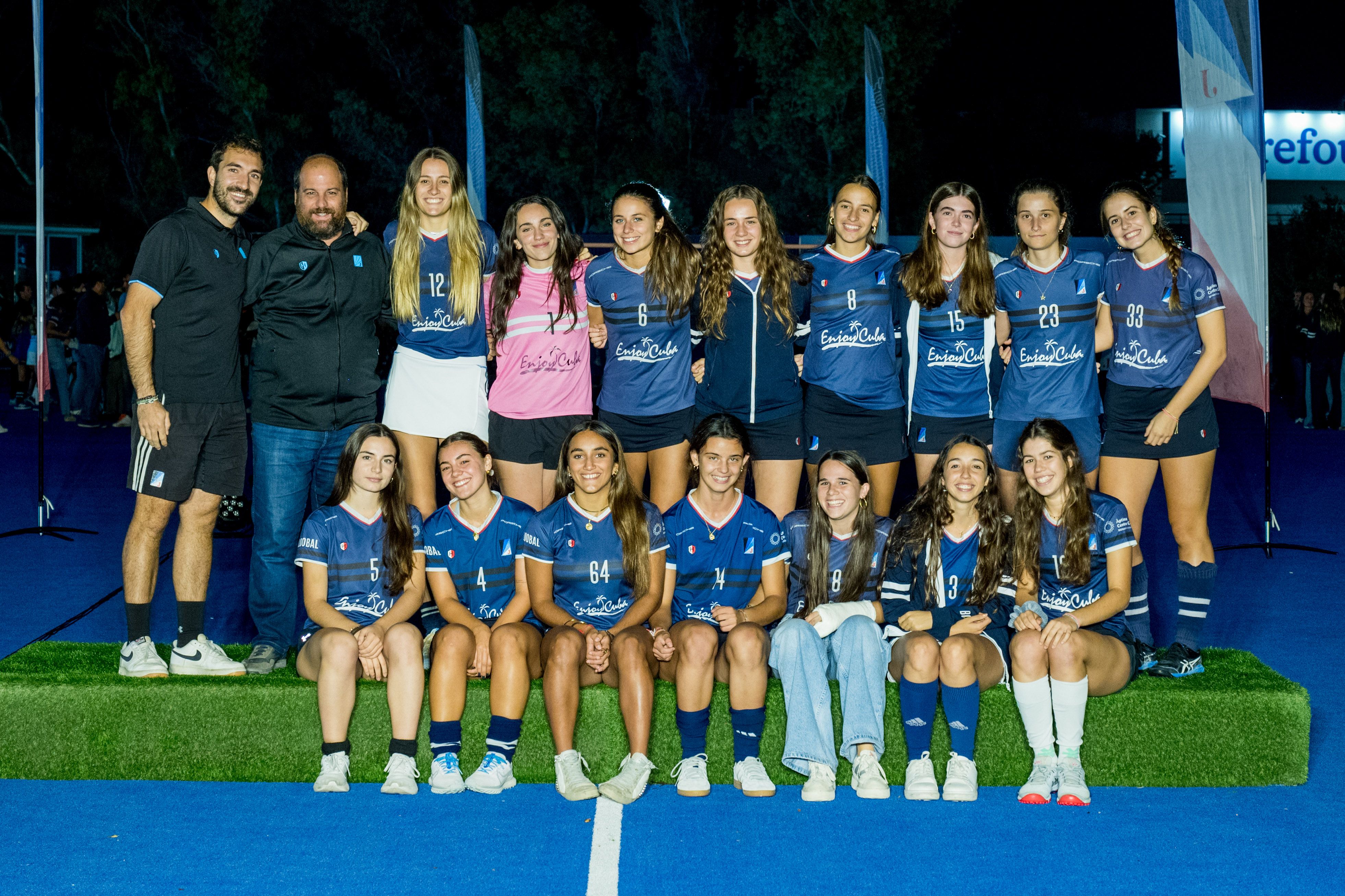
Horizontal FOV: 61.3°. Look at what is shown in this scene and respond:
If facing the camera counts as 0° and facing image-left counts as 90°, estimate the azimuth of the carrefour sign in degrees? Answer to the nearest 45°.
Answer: approximately 0°

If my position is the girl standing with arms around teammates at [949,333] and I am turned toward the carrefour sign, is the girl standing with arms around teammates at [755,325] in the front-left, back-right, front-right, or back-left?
back-left

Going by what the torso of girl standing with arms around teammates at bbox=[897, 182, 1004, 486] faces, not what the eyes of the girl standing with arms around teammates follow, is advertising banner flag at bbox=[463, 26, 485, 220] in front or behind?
behind

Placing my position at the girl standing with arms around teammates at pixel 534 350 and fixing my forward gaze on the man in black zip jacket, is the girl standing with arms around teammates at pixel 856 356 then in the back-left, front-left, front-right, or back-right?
back-left
